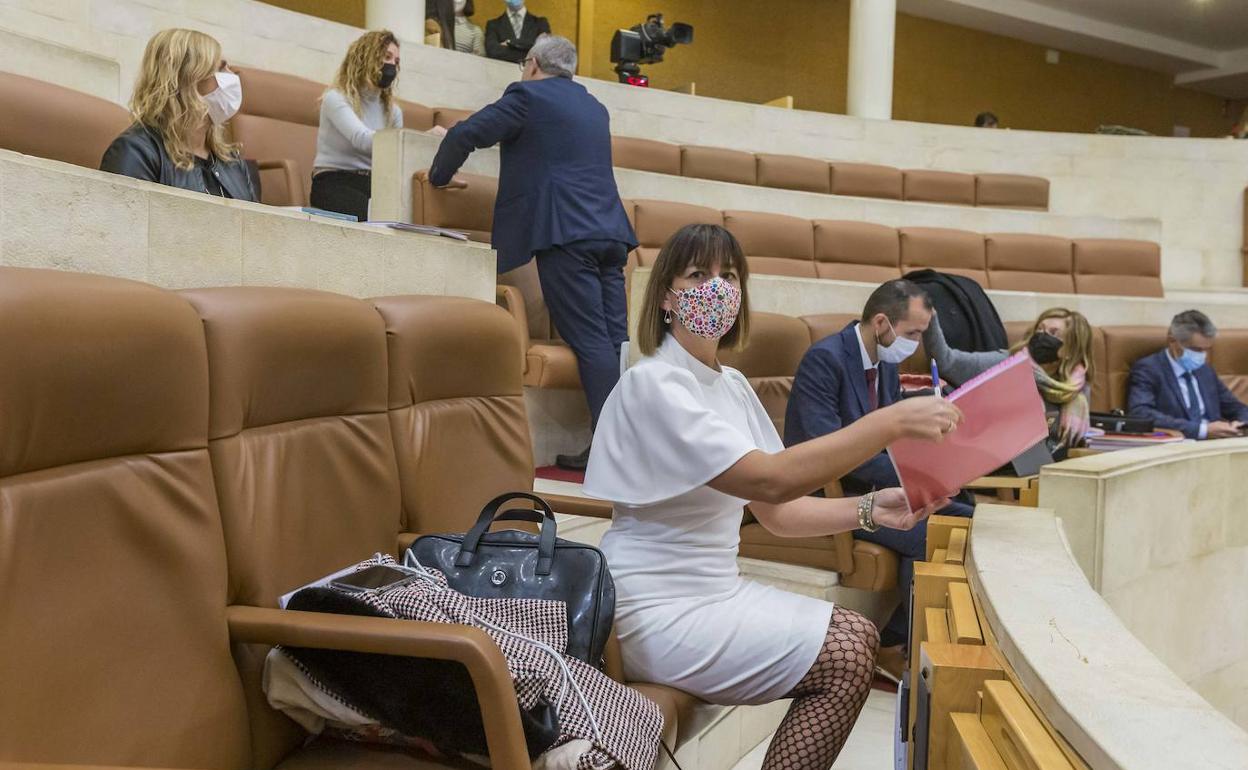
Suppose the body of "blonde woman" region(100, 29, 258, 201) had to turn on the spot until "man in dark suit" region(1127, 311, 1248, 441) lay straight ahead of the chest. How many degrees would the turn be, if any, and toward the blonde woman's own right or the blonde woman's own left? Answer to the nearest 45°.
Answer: approximately 45° to the blonde woman's own left

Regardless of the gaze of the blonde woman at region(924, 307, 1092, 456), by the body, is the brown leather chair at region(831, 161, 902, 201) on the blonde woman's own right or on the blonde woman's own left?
on the blonde woman's own right

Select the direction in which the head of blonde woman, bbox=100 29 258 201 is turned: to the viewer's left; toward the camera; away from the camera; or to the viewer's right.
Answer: to the viewer's right

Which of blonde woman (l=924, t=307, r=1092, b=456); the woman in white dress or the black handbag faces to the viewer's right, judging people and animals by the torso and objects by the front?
the woman in white dress

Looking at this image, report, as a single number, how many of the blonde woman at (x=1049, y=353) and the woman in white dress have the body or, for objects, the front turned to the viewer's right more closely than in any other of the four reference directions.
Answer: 1

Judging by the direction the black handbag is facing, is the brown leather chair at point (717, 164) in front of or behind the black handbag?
behind

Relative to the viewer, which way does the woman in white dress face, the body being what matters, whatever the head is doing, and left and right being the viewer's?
facing to the right of the viewer

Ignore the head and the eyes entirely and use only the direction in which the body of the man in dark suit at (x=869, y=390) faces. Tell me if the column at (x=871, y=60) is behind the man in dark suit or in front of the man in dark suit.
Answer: behind
